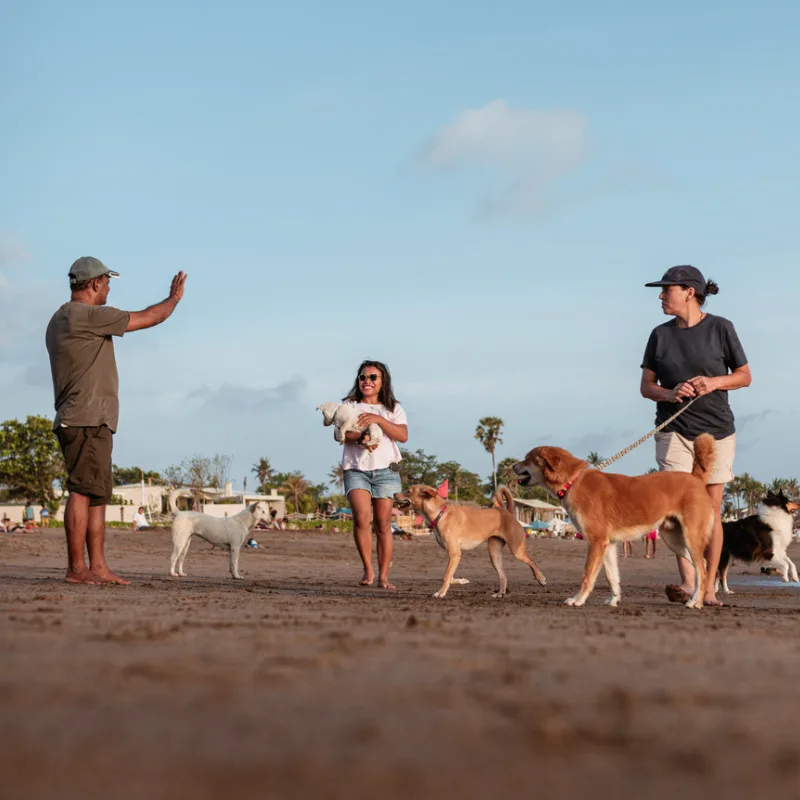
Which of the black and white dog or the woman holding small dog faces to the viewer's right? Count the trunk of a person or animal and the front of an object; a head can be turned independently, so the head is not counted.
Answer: the black and white dog

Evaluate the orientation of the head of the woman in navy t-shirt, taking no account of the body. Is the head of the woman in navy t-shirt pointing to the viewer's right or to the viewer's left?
to the viewer's left

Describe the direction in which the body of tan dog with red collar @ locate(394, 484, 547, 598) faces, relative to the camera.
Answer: to the viewer's left

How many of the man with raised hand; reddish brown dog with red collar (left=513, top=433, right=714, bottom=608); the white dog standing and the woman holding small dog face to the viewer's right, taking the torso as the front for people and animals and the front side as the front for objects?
2

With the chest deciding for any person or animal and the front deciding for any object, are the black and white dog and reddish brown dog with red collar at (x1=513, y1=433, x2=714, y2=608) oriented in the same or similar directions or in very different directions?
very different directions

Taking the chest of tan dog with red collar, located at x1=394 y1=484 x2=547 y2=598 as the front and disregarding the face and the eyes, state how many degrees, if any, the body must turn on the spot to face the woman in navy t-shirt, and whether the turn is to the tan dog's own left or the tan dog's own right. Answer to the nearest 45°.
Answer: approximately 135° to the tan dog's own left

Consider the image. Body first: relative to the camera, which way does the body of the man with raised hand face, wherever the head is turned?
to the viewer's right

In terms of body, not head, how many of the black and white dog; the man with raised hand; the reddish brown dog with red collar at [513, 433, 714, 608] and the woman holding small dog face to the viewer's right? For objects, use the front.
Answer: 2

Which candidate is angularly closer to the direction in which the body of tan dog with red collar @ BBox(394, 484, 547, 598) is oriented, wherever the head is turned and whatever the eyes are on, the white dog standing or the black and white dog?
the white dog standing

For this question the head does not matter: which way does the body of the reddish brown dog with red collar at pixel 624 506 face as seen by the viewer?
to the viewer's left

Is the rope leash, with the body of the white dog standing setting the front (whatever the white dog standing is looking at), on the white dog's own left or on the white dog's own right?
on the white dog's own right

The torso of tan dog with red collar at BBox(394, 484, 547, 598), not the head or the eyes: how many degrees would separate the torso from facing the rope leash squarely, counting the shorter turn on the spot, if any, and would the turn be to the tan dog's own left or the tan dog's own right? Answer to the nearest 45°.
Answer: approximately 135° to the tan dog's own left

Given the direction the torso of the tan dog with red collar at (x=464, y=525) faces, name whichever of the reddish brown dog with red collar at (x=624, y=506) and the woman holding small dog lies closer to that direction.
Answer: the woman holding small dog

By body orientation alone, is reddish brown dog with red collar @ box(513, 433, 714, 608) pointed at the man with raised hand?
yes
